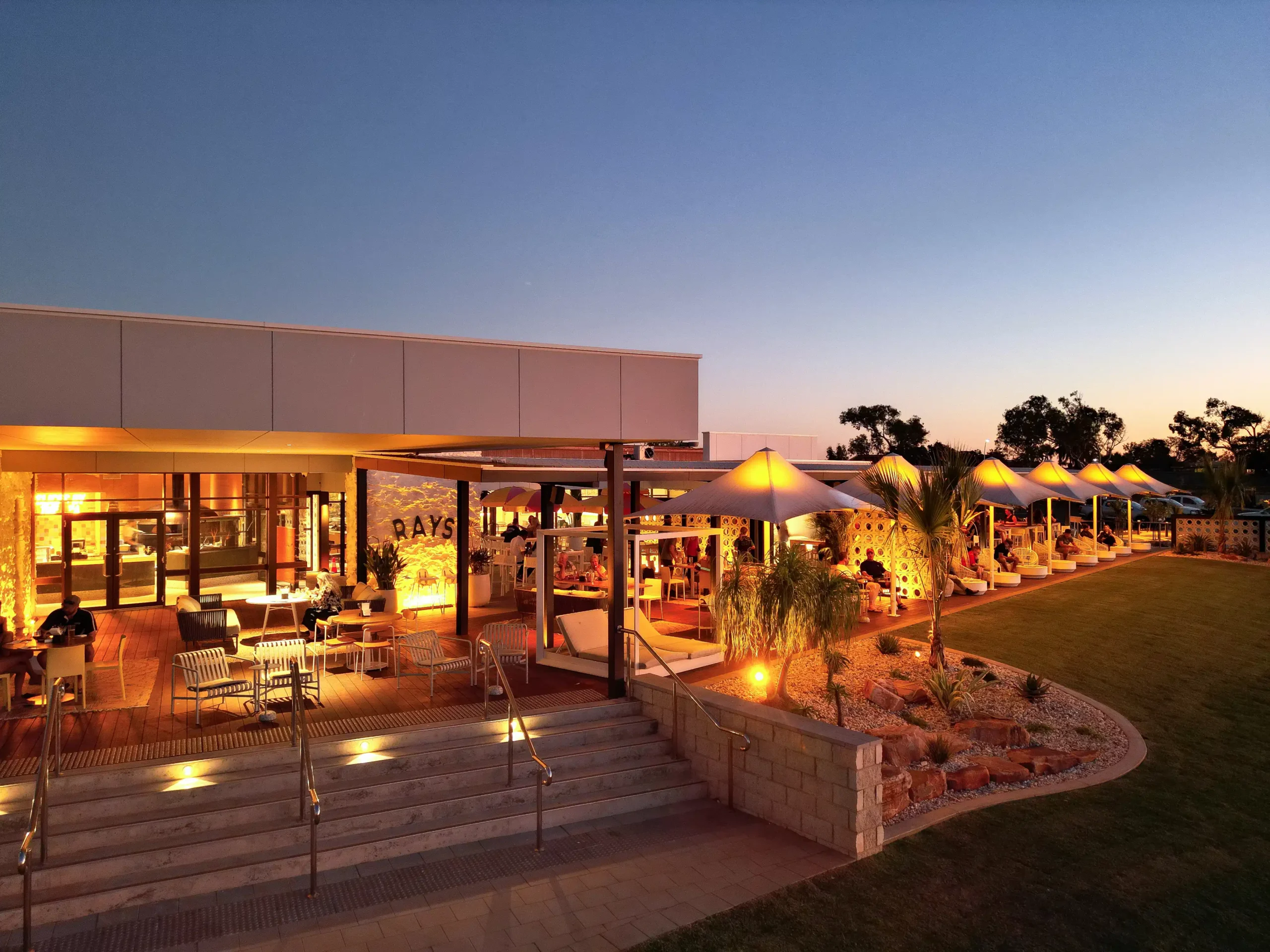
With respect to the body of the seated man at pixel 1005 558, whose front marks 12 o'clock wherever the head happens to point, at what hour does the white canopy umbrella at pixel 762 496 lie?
The white canopy umbrella is roughly at 2 o'clock from the seated man.

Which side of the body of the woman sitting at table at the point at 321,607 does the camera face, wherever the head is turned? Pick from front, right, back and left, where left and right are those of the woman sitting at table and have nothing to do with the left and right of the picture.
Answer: left

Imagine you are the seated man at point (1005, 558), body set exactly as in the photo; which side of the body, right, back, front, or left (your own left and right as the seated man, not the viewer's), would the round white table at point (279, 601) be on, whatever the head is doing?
right

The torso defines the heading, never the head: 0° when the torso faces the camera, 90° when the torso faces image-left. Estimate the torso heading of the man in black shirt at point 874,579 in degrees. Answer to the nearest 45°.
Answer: approximately 0°

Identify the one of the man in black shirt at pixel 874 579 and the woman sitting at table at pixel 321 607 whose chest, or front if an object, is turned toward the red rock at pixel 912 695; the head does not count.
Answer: the man in black shirt

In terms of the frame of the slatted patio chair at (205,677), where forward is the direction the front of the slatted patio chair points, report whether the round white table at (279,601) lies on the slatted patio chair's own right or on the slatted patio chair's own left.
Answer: on the slatted patio chair's own left

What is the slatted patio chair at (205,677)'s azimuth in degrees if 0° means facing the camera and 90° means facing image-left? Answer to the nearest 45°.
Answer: approximately 315°

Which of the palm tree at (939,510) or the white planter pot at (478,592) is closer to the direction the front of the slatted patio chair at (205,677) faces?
the palm tree

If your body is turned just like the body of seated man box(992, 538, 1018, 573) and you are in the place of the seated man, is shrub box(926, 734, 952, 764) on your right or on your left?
on your right

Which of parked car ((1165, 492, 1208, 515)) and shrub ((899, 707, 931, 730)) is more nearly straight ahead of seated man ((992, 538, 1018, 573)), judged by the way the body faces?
the shrub

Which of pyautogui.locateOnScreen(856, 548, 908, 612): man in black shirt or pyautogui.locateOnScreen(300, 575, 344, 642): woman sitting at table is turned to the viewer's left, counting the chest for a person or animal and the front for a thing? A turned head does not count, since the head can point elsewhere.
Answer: the woman sitting at table

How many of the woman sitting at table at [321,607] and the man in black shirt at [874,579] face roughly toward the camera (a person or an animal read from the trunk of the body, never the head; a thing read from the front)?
1
